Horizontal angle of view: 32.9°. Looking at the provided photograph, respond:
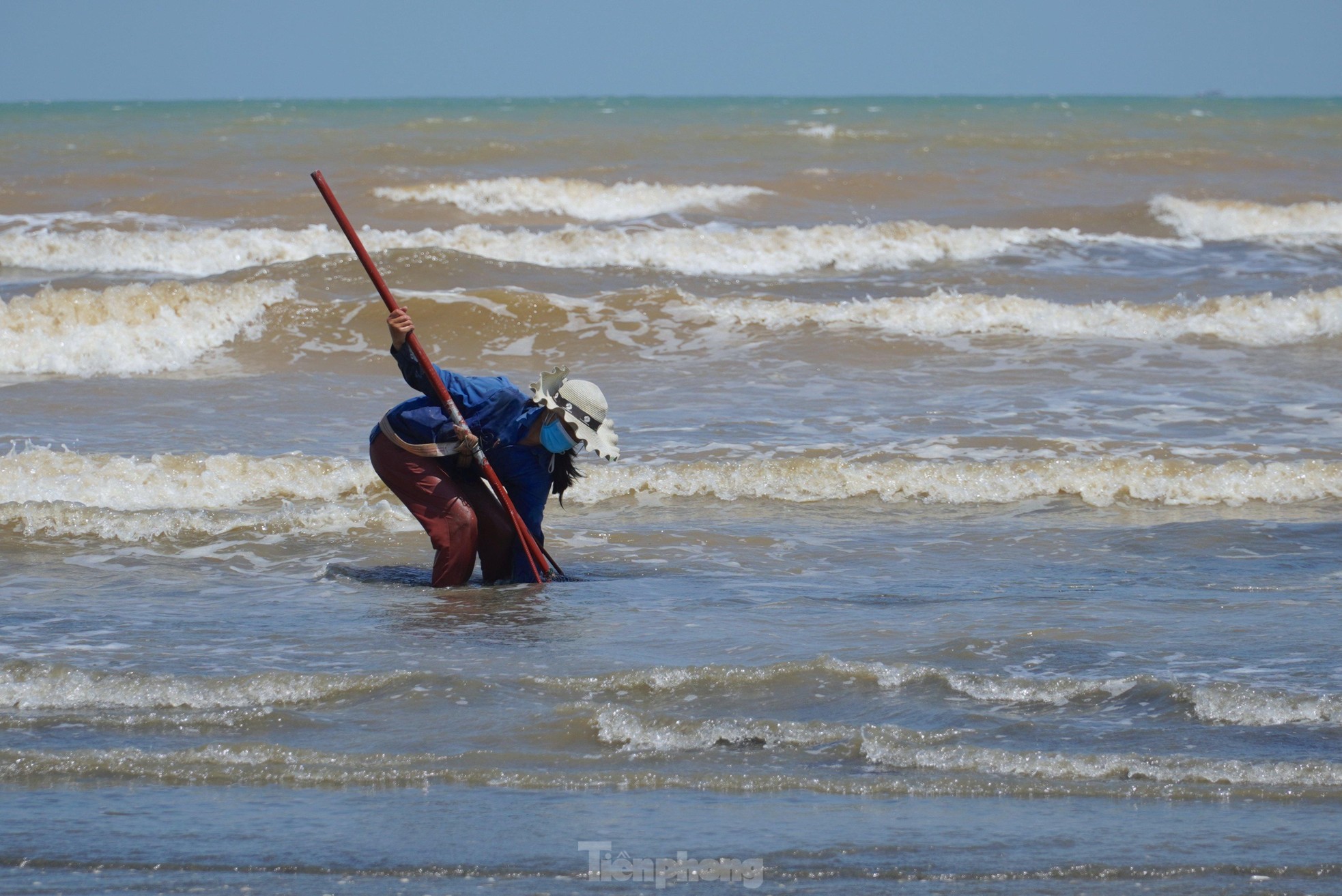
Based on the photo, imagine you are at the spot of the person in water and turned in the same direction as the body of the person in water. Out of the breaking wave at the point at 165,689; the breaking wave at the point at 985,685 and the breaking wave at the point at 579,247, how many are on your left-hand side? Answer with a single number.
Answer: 1

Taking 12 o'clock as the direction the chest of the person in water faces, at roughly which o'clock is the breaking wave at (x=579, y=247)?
The breaking wave is roughly at 9 o'clock from the person in water.

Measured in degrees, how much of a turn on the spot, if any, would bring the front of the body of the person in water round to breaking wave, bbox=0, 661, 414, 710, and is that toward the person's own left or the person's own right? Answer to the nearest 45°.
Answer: approximately 135° to the person's own right

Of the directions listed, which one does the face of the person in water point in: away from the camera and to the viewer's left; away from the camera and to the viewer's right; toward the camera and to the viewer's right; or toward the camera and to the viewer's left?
toward the camera and to the viewer's right

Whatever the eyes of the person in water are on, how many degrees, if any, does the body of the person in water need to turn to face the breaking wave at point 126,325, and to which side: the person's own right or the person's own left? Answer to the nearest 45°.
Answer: approximately 90° to the person's own left

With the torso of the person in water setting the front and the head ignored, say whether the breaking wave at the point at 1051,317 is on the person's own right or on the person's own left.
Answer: on the person's own left

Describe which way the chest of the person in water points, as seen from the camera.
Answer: to the viewer's right
